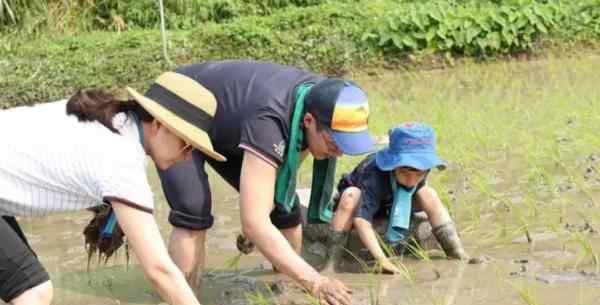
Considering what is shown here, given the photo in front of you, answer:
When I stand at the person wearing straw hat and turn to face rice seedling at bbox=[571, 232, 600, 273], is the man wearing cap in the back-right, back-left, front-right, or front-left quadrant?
front-left

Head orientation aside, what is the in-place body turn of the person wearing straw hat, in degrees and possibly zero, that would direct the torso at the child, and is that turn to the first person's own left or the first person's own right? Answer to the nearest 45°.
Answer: approximately 45° to the first person's own left

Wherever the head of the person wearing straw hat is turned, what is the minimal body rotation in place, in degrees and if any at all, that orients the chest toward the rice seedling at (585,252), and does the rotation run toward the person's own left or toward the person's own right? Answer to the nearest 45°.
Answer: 0° — they already face it

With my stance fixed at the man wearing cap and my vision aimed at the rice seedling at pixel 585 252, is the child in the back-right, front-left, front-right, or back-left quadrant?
front-left

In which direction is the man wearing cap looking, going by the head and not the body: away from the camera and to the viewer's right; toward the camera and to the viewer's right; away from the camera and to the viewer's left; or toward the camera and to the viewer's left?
toward the camera and to the viewer's right

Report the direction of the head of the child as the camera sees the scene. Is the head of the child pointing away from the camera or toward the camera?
toward the camera

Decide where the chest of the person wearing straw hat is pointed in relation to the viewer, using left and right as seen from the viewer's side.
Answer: facing to the right of the viewer

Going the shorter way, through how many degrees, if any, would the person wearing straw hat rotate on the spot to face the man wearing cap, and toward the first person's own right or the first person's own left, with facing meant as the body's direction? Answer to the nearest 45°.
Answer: approximately 45° to the first person's own left

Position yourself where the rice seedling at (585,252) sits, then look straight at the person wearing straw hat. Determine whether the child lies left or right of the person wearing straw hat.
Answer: right
